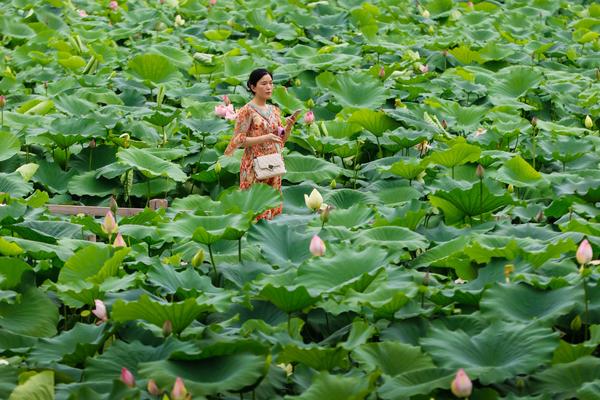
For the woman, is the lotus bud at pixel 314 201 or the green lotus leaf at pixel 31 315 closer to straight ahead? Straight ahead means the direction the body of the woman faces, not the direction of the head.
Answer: the lotus bud

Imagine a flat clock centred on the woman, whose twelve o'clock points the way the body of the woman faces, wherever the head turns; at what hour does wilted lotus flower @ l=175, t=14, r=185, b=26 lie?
The wilted lotus flower is roughly at 7 o'clock from the woman.

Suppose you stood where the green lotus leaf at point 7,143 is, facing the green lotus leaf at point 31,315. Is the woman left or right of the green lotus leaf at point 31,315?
left

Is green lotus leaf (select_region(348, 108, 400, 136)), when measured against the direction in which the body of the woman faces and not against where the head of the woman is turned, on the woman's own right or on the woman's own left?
on the woman's own left

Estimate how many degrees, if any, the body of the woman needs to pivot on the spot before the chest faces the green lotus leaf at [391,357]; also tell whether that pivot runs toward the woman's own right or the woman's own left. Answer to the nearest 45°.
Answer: approximately 45° to the woman's own right

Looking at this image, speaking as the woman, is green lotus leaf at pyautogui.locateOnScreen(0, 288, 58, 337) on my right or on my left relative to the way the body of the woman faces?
on my right

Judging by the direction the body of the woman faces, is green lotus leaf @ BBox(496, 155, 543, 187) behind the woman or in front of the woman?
in front

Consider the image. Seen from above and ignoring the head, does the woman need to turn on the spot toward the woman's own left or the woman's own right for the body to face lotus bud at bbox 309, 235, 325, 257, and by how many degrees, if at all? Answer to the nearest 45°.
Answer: approximately 45° to the woman's own right

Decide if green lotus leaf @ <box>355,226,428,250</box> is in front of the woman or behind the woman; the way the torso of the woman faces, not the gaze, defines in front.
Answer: in front

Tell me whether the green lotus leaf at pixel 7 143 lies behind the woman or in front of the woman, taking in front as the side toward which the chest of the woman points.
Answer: behind

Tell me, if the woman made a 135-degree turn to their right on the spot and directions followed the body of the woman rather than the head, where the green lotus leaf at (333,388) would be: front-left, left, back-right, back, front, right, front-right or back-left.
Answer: left

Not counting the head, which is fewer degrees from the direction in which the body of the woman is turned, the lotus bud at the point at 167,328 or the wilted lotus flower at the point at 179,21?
the lotus bud

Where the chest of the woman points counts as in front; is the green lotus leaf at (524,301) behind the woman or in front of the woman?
in front

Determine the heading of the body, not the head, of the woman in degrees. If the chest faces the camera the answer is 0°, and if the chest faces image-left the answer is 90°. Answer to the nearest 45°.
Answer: approximately 315°

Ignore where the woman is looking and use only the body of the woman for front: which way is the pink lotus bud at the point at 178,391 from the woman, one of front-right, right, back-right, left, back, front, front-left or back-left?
front-right
